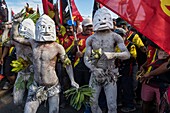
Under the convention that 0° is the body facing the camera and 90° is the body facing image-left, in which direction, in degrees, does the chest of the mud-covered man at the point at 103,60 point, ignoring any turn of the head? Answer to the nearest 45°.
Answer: approximately 0°

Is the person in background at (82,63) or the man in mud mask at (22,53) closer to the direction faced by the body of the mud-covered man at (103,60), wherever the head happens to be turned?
the man in mud mask

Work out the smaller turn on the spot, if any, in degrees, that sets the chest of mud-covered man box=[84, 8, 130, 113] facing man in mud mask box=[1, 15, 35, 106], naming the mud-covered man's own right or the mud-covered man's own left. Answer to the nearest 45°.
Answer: approximately 90° to the mud-covered man's own right

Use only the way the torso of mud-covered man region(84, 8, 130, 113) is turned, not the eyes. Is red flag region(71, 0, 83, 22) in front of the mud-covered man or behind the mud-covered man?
behind
